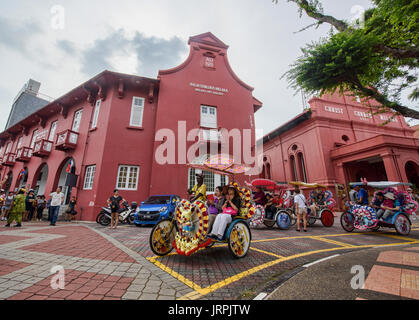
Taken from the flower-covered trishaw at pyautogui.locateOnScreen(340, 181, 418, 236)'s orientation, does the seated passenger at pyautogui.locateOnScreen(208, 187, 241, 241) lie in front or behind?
in front

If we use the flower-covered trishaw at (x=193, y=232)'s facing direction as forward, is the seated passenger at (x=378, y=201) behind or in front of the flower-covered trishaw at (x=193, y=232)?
behind

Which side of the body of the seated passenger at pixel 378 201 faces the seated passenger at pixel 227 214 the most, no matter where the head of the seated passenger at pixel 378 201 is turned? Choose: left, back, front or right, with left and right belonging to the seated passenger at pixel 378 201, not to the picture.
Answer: front

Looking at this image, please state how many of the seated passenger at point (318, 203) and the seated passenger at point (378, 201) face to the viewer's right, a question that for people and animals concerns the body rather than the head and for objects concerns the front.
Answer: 0

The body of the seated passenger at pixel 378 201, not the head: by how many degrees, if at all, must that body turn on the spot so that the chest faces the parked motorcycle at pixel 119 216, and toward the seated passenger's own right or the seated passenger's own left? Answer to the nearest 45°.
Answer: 0° — they already face it

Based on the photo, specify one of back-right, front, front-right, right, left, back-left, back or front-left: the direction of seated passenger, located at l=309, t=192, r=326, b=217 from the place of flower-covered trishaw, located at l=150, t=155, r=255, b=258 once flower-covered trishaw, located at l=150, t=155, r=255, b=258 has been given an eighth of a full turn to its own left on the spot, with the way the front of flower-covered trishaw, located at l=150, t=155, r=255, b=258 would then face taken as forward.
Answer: back-left

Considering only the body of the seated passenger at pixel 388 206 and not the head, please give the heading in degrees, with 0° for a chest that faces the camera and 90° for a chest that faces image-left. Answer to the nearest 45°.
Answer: approximately 45°

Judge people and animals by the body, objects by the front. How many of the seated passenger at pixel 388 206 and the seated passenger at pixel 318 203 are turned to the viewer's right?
0
